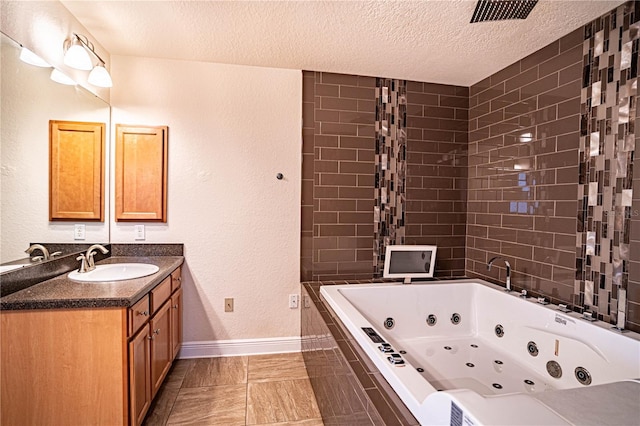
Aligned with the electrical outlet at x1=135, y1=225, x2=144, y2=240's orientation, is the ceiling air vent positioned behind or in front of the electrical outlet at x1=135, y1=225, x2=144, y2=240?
in front

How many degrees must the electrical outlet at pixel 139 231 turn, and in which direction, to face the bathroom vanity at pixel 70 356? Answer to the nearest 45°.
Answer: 0° — it already faces it

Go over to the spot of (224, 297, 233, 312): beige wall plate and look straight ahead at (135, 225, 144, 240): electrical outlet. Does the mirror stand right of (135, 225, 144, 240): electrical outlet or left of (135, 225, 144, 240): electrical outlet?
left

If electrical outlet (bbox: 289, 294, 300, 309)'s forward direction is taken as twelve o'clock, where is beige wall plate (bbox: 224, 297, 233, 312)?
beige wall plate (bbox: 224, 297, 233, 312) is roughly at 3 o'clock from electrical outlet (bbox: 289, 294, 300, 309).

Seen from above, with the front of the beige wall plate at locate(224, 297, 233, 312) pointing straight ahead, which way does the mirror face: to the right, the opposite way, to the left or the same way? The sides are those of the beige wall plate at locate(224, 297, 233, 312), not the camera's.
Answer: to the left

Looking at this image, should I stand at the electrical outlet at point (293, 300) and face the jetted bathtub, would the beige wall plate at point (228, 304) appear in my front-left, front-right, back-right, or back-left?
back-right

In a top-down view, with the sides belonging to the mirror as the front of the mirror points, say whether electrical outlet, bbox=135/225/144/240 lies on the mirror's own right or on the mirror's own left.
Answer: on the mirror's own left

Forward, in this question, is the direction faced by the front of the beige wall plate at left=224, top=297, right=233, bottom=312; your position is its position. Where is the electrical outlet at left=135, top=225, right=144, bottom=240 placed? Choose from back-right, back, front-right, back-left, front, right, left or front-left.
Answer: right
